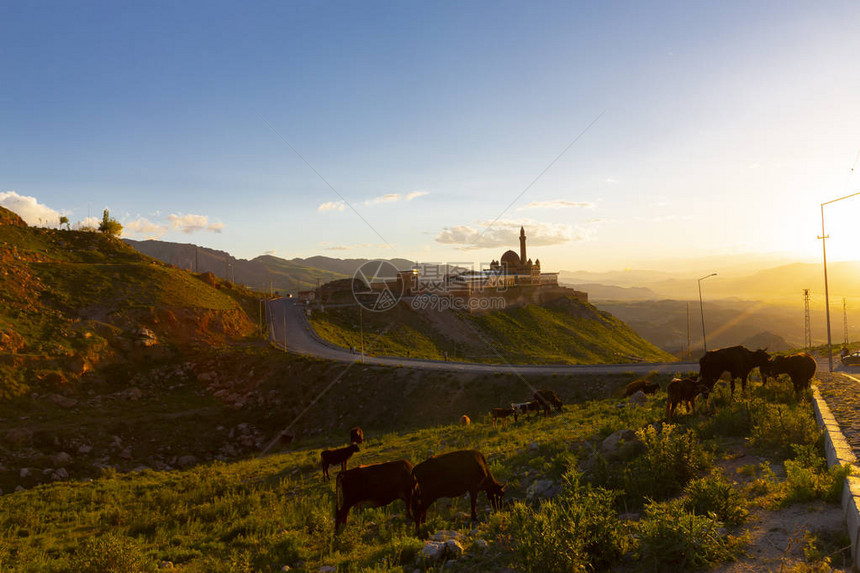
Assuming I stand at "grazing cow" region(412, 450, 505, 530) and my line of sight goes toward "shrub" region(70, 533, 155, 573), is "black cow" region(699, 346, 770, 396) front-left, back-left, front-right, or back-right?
back-right

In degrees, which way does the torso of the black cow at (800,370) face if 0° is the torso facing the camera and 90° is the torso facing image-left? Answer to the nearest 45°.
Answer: approximately 90°

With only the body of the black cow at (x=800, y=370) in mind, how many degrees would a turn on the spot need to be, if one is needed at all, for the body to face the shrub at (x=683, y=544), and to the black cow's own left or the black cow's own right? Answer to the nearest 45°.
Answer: approximately 90° to the black cow's own left

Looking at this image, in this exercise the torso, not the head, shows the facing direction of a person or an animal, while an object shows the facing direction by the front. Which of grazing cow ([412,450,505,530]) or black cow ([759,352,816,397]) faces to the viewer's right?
the grazing cow

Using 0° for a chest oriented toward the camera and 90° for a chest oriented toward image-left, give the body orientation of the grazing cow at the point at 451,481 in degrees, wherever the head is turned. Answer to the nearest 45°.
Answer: approximately 270°

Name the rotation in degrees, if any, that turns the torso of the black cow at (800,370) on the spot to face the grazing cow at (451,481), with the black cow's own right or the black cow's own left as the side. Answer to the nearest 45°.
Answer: approximately 45° to the black cow's own left
